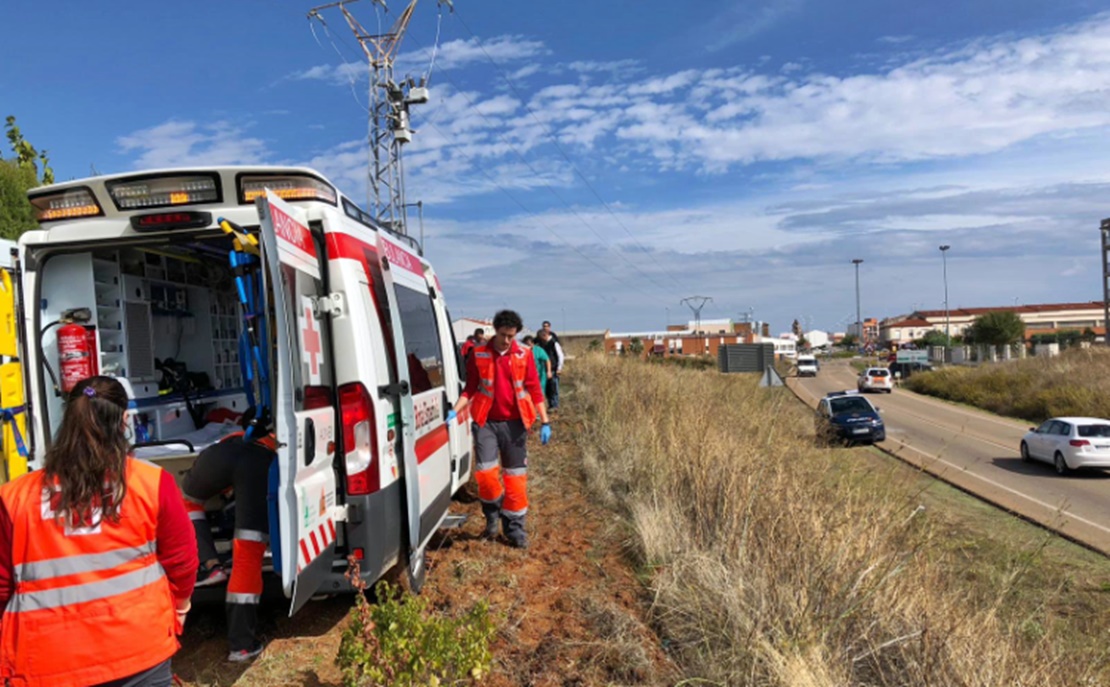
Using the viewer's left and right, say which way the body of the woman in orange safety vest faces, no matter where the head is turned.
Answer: facing away from the viewer

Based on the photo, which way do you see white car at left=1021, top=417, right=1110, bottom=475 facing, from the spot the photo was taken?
facing away from the viewer and to the left of the viewer

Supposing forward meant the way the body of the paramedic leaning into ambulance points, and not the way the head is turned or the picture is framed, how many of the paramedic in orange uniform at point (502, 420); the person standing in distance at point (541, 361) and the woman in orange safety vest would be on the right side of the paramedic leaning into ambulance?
2

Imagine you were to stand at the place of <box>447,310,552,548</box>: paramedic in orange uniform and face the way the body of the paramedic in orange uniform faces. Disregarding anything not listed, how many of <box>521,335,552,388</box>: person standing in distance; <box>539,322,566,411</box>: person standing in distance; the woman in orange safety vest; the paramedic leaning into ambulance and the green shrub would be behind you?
2

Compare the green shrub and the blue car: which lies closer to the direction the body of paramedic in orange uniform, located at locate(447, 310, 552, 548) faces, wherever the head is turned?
the green shrub

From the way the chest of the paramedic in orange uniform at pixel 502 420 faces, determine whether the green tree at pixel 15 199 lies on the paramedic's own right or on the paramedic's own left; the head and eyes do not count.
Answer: on the paramedic's own right

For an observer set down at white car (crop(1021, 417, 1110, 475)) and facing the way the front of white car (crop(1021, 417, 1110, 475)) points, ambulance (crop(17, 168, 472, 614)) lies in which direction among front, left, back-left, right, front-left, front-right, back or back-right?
back-left

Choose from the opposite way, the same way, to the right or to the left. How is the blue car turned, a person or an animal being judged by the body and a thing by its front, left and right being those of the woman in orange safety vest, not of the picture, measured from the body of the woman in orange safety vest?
the opposite way

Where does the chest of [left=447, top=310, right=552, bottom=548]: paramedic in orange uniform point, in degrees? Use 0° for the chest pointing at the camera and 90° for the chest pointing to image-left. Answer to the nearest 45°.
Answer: approximately 0°

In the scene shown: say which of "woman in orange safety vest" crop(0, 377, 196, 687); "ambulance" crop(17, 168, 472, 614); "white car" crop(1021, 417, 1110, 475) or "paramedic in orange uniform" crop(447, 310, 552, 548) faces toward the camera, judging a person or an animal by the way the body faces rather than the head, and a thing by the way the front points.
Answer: the paramedic in orange uniform

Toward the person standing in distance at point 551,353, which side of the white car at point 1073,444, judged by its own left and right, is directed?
left

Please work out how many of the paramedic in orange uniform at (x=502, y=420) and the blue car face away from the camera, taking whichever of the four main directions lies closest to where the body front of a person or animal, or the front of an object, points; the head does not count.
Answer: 0
